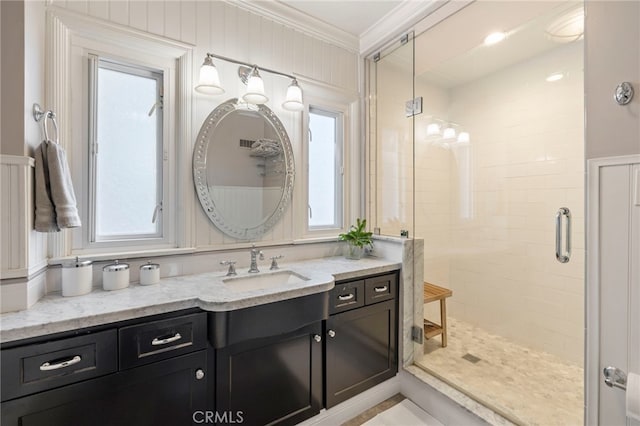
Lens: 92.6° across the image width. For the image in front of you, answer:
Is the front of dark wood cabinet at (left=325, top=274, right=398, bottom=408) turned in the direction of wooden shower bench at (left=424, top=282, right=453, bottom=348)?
no

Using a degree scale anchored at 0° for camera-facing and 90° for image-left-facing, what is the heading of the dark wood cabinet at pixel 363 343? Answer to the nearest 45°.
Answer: approximately 315°

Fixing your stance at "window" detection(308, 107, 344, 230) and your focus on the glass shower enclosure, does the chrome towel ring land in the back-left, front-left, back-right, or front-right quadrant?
back-right

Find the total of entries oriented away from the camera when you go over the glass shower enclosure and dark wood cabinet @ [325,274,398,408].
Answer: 0

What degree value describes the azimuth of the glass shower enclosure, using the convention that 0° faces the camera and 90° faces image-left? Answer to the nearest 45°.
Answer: approximately 45°

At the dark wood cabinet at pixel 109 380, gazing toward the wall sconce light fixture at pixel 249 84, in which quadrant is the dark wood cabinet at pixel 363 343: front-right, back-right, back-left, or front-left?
front-right

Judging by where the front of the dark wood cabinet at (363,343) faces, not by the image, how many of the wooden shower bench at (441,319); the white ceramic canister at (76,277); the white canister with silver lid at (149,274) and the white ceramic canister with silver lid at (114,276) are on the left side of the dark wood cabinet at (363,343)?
1
